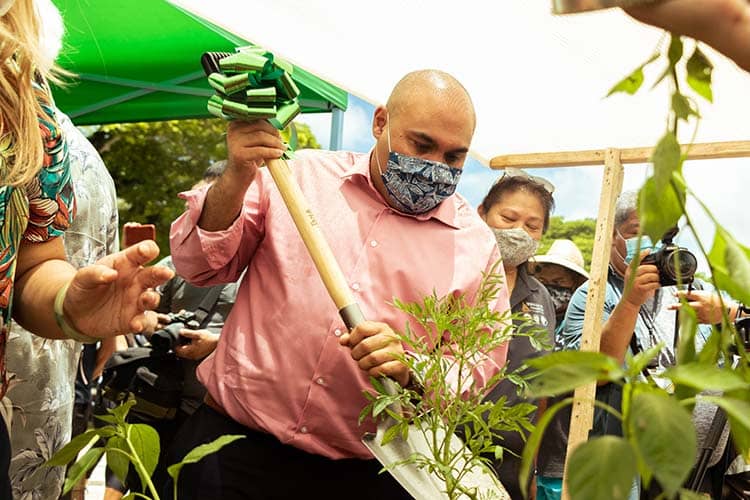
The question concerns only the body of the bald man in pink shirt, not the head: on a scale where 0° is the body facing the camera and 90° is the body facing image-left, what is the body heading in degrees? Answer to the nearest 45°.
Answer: approximately 315°

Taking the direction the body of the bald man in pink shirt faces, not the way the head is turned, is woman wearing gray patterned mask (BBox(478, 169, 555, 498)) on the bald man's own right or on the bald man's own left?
on the bald man's own left

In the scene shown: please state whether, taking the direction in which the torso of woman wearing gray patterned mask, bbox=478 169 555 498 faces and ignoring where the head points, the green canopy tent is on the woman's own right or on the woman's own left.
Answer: on the woman's own right

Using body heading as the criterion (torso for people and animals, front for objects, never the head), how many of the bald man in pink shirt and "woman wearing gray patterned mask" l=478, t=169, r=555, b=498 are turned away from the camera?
0

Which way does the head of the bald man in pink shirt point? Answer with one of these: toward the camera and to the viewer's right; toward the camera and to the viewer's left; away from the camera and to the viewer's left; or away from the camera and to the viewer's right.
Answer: toward the camera and to the viewer's right

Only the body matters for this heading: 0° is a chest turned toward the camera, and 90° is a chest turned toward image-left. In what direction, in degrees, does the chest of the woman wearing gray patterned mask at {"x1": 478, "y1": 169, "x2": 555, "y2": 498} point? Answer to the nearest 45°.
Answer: approximately 45°

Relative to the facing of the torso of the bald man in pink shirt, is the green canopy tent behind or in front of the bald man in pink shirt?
behind

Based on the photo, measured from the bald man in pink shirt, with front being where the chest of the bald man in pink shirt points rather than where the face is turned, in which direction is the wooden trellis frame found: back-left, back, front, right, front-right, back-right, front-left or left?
left
